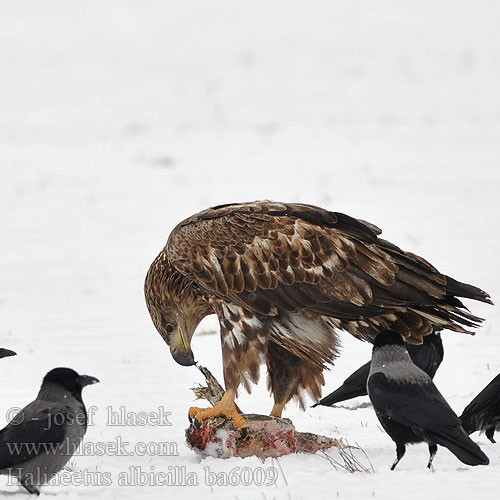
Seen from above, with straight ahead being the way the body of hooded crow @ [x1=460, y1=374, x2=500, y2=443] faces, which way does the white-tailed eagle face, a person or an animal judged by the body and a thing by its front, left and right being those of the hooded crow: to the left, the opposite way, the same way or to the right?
the opposite way

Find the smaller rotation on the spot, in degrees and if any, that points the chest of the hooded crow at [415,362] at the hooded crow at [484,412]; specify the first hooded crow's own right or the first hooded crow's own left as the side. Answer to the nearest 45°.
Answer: approximately 45° to the first hooded crow's own right

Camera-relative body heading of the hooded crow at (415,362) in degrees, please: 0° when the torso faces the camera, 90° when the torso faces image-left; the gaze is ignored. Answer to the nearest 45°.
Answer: approximately 270°

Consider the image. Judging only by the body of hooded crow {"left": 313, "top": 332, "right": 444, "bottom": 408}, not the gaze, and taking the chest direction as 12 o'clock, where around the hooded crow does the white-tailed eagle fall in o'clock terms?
The white-tailed eagle is roughly at 5 o'clock from the hooded crow.

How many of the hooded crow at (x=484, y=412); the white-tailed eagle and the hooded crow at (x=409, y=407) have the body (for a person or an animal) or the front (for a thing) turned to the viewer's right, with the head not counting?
1

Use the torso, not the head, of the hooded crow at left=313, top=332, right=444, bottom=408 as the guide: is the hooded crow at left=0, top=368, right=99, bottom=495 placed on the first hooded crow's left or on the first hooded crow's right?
on the first hooded crow's right

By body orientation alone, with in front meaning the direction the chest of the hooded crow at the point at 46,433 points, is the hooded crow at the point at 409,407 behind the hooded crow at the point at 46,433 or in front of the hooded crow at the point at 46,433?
in front

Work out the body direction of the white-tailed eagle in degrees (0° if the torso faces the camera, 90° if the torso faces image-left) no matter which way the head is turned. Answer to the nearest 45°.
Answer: approximately 90°

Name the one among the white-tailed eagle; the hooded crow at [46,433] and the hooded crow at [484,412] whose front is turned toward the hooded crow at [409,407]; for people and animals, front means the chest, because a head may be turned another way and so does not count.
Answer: the hooded crow at [46,433]

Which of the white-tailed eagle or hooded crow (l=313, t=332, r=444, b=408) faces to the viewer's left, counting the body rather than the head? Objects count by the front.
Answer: the white-tailed eagle

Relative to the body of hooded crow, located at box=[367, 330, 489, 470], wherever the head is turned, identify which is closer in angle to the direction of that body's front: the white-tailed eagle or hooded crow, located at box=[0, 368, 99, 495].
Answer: the white-tailed eagle

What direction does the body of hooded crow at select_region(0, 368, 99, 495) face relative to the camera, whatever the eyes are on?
to the viewer's right

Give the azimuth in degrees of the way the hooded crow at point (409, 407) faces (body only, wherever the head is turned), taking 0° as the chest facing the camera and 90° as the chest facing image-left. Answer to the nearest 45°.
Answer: approximately 135°
